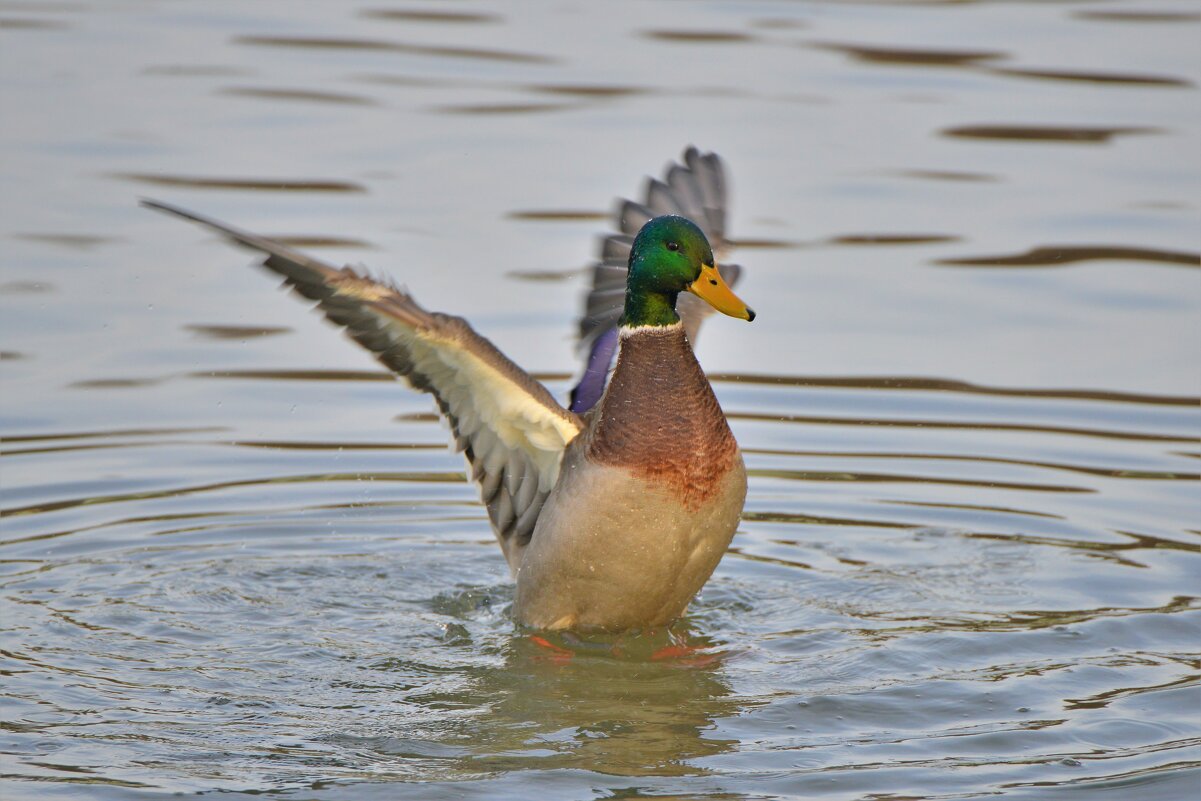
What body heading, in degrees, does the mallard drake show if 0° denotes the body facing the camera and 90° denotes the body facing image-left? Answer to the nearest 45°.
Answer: approximately 315°
